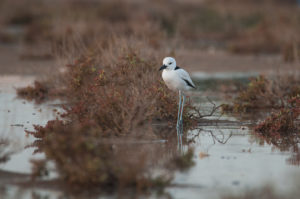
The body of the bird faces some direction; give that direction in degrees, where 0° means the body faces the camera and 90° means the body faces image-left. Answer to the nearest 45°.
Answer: approximately 45°
